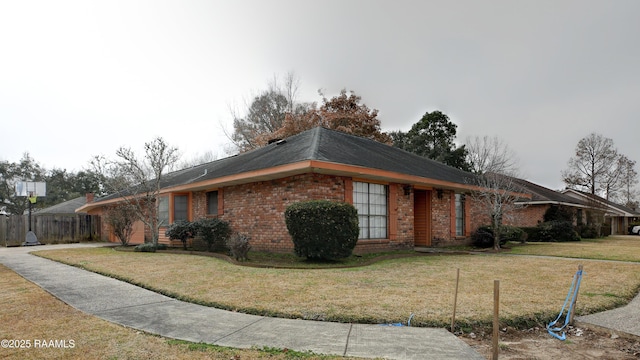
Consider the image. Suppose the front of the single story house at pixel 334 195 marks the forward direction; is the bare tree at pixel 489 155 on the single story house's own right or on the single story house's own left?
on the single story house's own left

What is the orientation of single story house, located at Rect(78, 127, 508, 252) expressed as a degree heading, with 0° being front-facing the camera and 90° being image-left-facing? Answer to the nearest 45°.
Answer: approximately 315°

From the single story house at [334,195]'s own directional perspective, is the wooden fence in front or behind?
behind

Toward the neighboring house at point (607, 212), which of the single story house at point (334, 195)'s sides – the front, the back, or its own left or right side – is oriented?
left

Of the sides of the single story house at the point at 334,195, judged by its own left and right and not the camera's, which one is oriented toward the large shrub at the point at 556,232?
left

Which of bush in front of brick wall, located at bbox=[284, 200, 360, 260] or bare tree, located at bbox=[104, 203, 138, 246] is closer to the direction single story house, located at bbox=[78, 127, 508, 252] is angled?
the bush in front of brick wall

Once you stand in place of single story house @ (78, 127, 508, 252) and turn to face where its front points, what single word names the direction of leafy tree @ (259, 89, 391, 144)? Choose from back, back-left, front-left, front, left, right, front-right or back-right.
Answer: back-left
